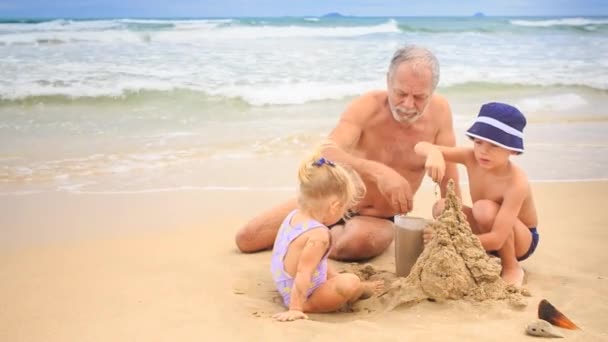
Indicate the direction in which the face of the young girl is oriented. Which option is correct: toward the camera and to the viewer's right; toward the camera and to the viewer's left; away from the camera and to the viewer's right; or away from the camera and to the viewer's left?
away from the camera and to the viewer's right

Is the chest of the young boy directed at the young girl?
yes

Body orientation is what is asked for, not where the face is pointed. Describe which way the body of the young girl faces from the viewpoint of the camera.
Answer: to the viewer's right

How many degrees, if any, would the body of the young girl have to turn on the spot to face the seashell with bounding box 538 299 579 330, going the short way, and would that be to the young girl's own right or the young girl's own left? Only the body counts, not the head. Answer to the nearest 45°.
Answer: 0° — they already face it

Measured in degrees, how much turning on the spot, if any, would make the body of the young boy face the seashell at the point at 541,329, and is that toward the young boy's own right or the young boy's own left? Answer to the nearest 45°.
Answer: approximately 45° to the young boy's own left

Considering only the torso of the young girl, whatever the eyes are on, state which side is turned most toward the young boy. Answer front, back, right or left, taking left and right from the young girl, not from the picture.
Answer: front

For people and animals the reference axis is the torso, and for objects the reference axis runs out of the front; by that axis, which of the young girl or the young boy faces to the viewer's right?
the young girl

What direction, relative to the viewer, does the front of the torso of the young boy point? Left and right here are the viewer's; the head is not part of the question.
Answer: facing the viewer and to the left of the viewer

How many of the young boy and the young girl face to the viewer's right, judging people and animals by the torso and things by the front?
1

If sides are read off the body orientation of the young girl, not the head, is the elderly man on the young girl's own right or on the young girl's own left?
on the young girl's own left

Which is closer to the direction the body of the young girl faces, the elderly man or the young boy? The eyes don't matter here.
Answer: the young boy
